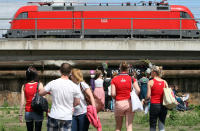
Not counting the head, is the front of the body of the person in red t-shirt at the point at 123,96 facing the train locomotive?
yes

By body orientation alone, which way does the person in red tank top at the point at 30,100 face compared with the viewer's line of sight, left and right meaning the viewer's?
facing away from the viewer

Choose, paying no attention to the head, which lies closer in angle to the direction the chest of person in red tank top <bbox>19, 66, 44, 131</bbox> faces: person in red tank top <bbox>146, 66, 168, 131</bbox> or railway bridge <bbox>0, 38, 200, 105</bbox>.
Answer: the railway bridge

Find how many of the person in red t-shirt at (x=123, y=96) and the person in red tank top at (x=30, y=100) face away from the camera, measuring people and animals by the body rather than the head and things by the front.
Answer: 2

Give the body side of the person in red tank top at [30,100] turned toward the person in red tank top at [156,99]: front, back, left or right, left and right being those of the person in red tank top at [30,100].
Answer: right

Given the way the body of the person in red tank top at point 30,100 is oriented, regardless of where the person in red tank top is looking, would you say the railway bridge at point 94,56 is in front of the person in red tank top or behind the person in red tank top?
in front

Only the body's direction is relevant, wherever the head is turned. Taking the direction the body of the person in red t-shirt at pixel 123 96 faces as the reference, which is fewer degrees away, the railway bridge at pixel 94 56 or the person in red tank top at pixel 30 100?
the railway bridge

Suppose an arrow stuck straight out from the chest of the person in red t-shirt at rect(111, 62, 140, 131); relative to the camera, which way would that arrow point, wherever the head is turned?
away from the camera

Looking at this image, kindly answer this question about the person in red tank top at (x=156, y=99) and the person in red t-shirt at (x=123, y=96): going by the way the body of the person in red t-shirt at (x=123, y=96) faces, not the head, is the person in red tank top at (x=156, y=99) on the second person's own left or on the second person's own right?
on the second person's own right

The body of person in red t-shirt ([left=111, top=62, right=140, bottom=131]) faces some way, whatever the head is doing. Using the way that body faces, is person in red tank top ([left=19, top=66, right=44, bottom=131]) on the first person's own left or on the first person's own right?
on the first person's own left

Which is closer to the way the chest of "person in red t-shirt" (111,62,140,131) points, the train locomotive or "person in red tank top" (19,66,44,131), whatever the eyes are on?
the train locomotive

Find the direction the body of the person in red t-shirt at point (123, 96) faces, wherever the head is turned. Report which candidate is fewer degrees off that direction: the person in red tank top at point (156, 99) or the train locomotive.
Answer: the train locomotive

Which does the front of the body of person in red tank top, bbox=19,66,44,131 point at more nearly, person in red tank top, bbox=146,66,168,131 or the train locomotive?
the train locomotive

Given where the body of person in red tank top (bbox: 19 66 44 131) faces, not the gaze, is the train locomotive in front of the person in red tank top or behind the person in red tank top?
in front

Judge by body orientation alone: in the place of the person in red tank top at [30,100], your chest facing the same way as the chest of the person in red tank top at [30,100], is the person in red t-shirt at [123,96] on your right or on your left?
on your right

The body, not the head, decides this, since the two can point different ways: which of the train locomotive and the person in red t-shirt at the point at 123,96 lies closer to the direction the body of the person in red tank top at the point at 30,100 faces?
the train locomotive
